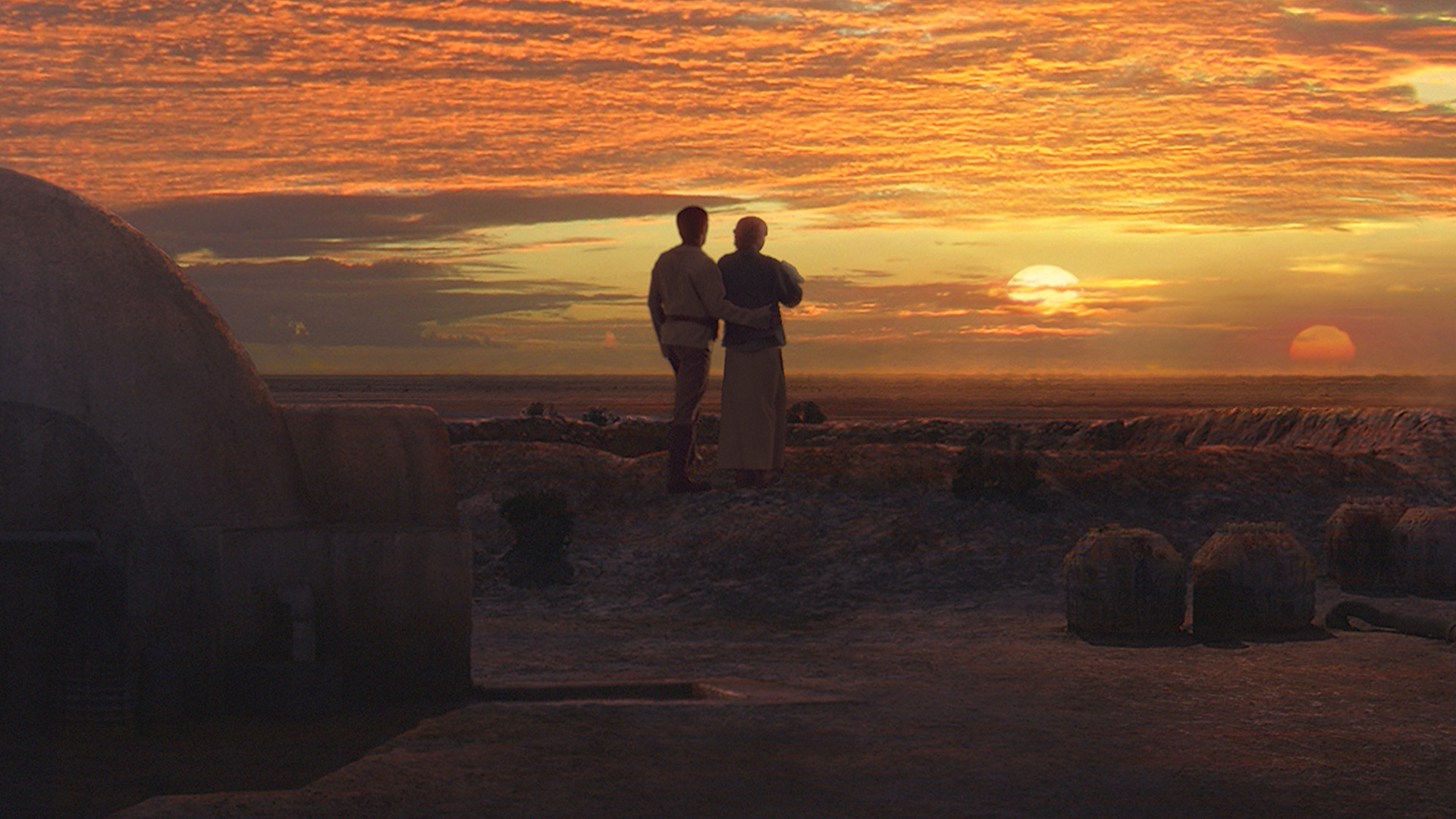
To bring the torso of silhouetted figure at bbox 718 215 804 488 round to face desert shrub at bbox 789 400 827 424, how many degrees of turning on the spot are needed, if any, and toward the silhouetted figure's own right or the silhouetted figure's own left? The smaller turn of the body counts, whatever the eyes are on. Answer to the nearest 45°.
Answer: approximately 45° to the silhouetted figure's own left

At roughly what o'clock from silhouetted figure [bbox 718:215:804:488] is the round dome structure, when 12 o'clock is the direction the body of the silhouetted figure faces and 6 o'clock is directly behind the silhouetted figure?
The round dome structure is roughly at 8 o'clock from the silhouetted figure.

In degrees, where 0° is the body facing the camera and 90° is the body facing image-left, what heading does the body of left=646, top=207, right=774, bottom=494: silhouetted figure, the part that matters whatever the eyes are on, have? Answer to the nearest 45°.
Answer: approximately 225°

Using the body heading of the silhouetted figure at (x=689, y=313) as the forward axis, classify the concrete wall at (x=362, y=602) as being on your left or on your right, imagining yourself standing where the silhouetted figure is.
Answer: on your left

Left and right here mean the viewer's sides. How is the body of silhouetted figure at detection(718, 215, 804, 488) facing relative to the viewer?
facing away from the viewer and to the right of the viewer

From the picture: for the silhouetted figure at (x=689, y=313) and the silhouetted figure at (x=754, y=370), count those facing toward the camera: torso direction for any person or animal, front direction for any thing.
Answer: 0
